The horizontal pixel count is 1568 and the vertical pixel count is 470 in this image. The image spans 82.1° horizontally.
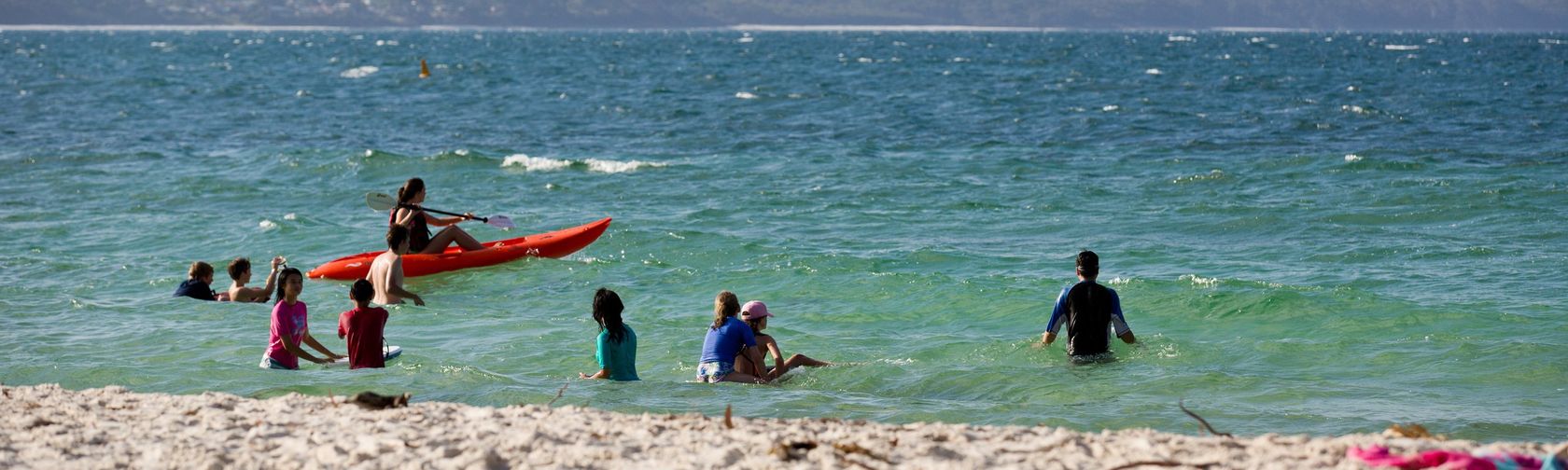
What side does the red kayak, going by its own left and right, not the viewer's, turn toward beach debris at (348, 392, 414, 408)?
right

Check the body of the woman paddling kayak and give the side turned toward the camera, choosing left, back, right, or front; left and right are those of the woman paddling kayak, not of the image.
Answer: right

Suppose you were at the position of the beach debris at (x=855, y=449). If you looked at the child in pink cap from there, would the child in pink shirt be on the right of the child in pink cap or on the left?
left

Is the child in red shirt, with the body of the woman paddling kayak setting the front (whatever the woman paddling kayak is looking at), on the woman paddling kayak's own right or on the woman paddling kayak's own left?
on the woman paddling kayak's own right

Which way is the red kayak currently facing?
to the viewer's right

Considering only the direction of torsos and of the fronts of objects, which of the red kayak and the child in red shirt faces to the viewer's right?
the red kayak

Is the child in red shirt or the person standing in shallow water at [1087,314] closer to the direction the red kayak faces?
the person standing in shallow water

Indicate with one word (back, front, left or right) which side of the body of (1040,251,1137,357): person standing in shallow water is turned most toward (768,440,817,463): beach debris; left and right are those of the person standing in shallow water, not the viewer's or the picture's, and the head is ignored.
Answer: back

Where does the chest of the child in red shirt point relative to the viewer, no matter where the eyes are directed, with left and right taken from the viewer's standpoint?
facing away from the viewer

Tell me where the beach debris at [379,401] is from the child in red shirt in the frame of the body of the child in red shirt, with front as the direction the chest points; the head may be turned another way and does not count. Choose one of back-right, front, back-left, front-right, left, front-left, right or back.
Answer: back

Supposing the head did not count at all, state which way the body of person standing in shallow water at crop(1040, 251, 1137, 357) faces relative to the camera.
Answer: away from the camera

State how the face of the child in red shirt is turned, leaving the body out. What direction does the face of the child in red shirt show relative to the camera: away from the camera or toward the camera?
away from the camera

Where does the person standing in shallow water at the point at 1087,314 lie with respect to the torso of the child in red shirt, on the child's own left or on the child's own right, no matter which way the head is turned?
on the child's own right

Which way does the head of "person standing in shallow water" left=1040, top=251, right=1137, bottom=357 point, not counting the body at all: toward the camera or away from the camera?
away from the camera

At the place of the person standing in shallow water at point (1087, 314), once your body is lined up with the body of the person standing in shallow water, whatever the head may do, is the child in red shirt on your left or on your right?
on your left
